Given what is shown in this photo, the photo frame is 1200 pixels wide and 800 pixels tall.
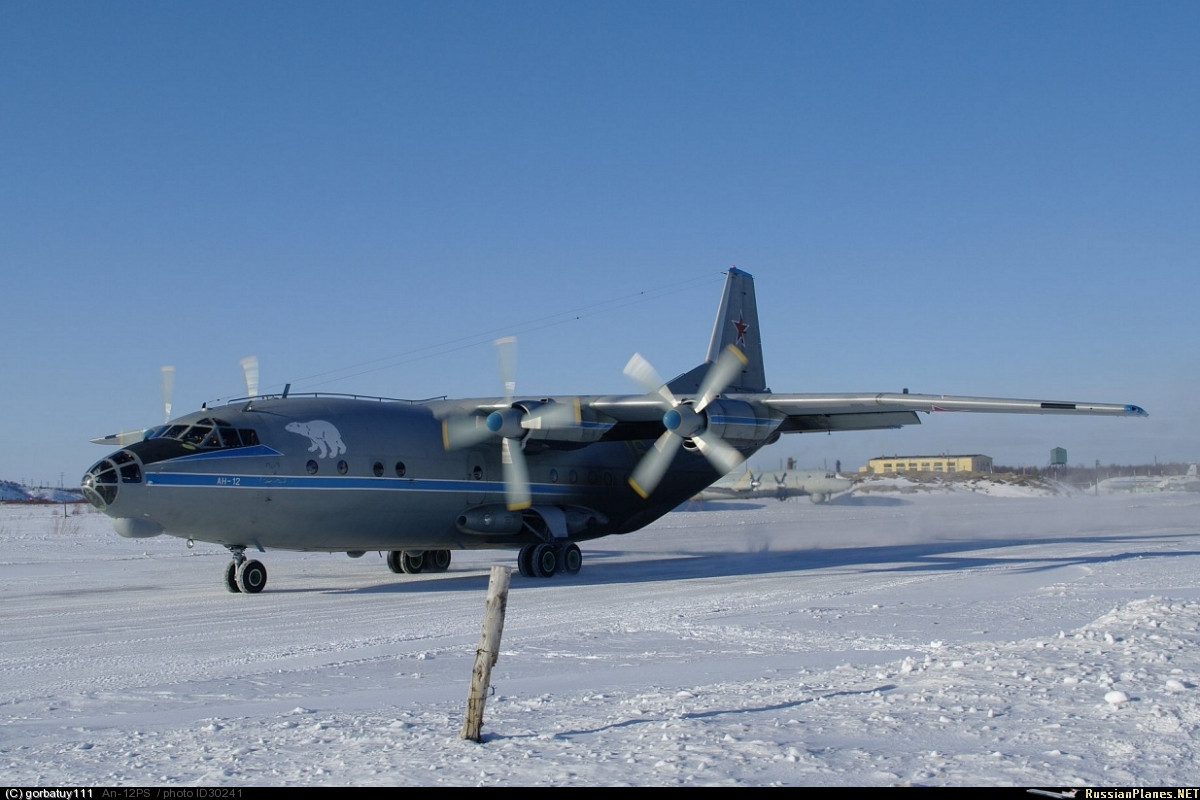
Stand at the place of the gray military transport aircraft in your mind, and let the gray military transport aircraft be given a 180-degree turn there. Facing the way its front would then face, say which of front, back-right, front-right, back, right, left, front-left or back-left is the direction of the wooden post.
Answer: back-right

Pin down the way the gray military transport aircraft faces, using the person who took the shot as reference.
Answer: facing the viewer and to the left of the viewer
